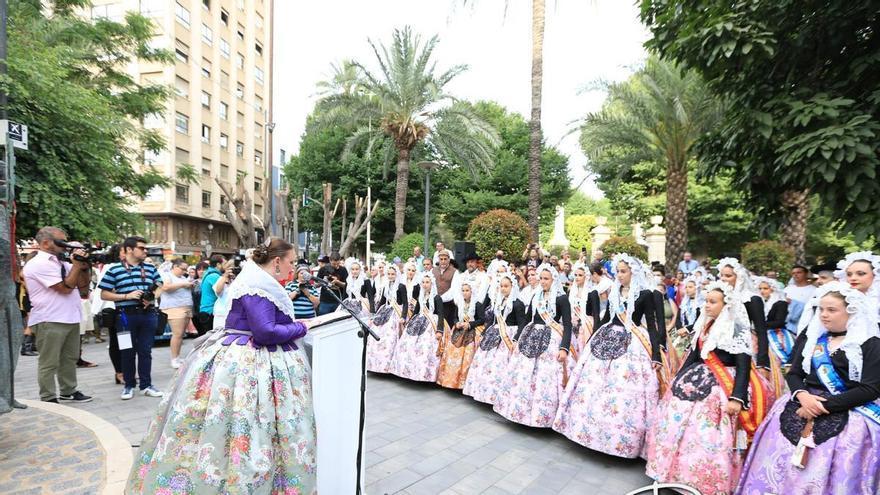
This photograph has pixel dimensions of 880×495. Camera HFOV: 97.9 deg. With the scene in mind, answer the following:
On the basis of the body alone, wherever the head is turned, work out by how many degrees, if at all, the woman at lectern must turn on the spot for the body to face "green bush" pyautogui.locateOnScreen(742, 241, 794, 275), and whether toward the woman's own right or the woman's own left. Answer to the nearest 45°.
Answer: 0° — they already face it

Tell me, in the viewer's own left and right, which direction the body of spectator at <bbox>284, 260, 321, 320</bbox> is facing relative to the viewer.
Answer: facing the viewer

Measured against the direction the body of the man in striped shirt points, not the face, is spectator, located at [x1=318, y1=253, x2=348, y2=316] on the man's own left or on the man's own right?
on the man's own left

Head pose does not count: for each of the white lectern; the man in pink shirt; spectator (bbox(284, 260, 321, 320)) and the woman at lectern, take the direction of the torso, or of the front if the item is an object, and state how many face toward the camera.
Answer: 1

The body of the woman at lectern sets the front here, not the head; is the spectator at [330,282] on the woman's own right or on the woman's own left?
on the woman's own left

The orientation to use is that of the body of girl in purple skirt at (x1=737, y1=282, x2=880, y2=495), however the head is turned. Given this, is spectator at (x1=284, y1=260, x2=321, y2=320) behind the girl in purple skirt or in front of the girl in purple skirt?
in front

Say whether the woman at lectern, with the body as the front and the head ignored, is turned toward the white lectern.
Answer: yes

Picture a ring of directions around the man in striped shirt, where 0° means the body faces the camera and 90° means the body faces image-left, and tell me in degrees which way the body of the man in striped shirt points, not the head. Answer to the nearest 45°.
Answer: approximately 315°

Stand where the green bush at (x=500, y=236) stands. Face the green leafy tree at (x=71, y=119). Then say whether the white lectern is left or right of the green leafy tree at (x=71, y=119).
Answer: left

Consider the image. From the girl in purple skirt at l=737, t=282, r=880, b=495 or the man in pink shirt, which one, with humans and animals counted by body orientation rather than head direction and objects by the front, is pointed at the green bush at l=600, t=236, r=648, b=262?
the man in pink shirt

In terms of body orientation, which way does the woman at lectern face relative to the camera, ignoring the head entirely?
to the viewer's right

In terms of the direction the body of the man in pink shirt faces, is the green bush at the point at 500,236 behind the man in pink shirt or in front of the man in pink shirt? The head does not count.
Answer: in front
